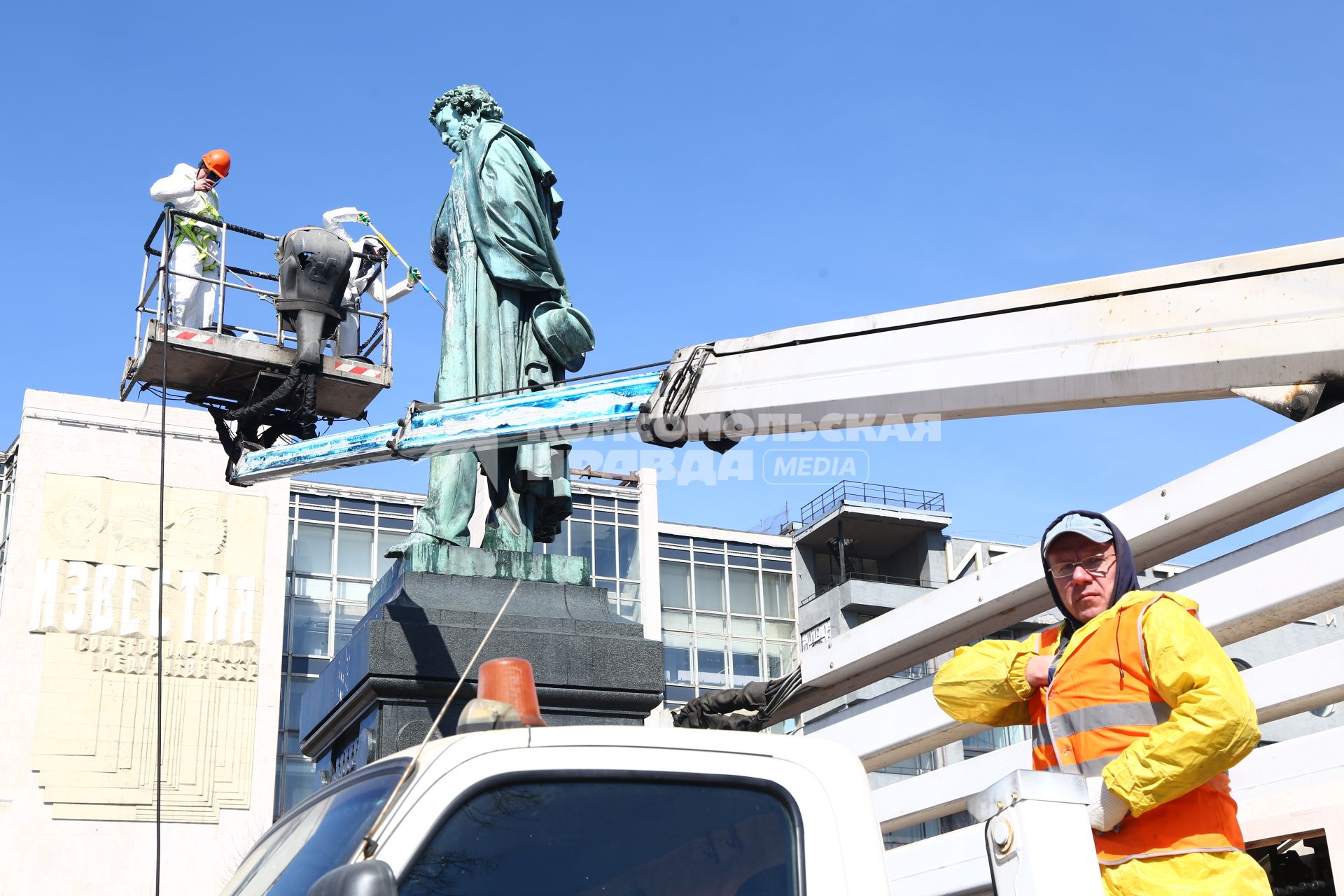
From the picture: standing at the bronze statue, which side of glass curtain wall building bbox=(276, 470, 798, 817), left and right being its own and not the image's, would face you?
front

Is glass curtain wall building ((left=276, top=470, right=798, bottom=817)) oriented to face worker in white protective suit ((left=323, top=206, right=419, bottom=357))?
yes

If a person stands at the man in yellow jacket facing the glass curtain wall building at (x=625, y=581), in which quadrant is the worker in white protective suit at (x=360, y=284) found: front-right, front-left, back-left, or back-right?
front-left

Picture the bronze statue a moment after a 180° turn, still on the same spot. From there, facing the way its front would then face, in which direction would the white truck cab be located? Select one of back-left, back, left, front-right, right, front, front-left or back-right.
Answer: right

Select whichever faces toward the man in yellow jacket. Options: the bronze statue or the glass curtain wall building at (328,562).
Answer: the glass curtain wall building

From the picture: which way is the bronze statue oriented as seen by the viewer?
to the viewer's left

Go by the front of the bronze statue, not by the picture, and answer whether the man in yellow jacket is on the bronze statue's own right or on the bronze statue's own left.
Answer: on the bronze statue's own left

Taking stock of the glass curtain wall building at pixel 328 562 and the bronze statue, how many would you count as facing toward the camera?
1

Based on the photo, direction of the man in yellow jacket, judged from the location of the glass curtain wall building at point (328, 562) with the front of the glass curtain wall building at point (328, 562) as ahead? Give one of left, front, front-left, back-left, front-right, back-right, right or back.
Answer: front

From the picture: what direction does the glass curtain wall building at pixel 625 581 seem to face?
toward the camera

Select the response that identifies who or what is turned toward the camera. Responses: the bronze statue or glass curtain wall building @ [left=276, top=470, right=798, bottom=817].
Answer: the glass curtain wall building

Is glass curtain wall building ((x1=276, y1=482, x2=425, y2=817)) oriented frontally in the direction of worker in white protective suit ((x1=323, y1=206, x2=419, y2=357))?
yes

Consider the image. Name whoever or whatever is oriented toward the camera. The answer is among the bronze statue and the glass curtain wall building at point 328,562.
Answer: the glass curtain wall building
